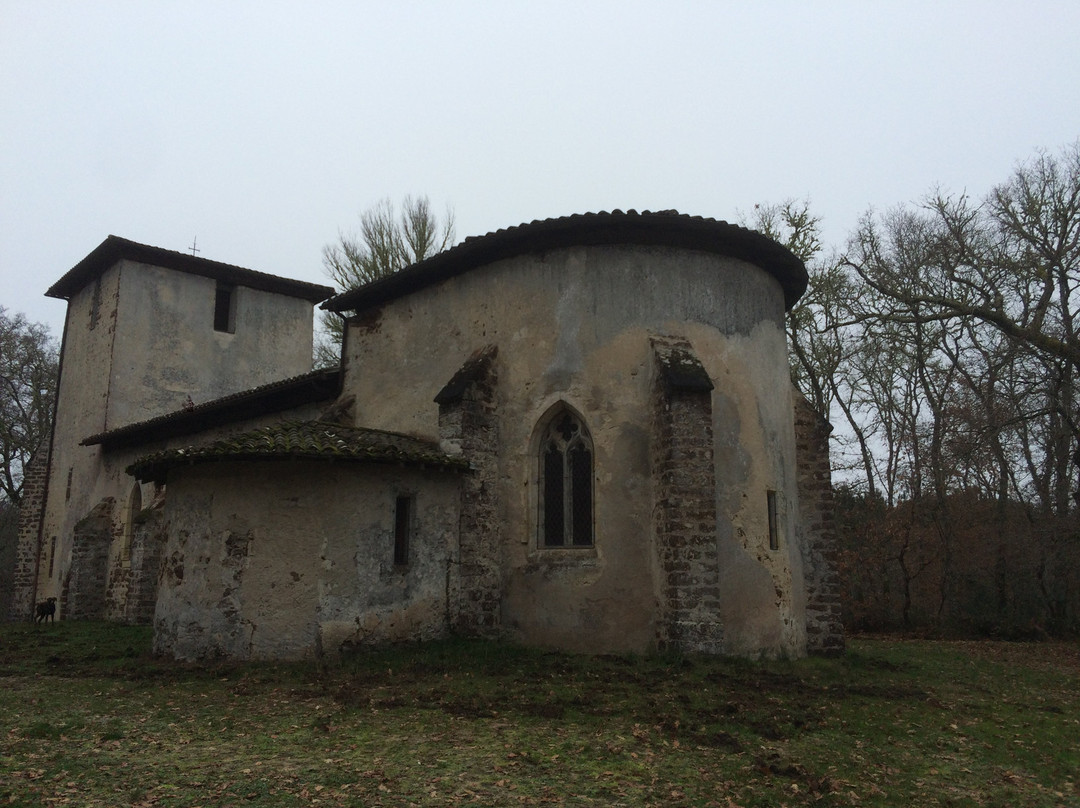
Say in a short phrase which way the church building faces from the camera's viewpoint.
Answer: facing away from the viewer and to the left of the viewer

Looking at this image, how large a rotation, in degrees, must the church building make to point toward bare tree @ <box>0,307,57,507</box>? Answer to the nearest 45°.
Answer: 0° — it already faces it
